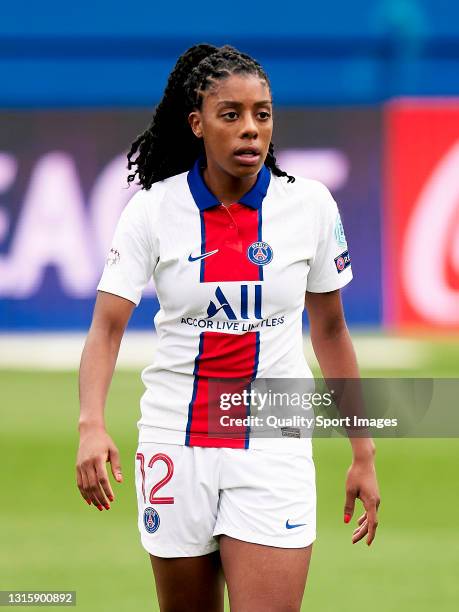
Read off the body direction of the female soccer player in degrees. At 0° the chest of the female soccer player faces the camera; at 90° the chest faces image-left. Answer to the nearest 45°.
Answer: approximately 0°
